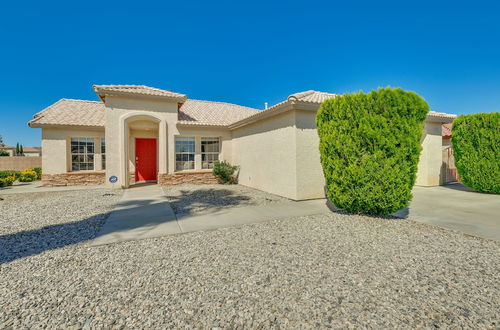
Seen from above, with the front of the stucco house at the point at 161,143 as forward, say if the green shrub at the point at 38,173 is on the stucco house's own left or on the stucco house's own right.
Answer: on the stucco house's own right

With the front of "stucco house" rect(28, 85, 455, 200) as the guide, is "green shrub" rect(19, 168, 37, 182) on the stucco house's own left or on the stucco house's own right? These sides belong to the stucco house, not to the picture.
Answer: on the stucco house's own right

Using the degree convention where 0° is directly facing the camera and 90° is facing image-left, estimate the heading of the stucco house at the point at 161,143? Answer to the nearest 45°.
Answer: approximately 0°

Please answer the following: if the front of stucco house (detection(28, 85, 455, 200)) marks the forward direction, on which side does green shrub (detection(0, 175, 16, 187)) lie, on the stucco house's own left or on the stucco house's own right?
on the stucco house's own right
